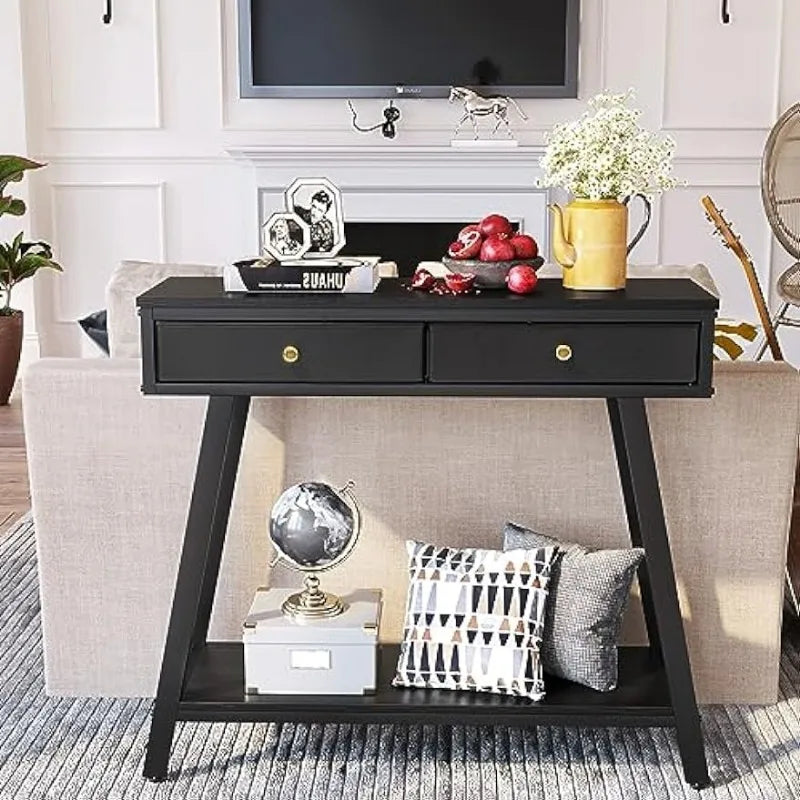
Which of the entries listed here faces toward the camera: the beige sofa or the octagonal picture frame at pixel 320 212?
the octagonal picture frame

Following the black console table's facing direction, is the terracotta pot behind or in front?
behind

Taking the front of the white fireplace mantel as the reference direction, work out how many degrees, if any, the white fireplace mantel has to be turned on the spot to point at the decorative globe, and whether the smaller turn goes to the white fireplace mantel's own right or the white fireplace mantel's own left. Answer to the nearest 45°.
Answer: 0° — it already faces it

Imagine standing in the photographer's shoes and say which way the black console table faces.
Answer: facing the viewer

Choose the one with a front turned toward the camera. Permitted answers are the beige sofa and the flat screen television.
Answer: the flat screen television

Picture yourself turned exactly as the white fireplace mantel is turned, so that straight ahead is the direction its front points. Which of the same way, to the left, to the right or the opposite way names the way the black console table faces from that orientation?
the same way

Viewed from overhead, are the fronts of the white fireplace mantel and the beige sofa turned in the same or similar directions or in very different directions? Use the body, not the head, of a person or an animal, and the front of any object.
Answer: very different directions

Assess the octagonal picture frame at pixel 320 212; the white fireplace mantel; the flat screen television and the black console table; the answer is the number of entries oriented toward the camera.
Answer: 4

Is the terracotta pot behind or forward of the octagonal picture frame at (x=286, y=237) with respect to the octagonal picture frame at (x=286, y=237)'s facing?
behind

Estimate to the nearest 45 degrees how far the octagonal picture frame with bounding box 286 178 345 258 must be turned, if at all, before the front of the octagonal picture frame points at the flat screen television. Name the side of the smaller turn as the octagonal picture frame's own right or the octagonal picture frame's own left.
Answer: approximately 180°

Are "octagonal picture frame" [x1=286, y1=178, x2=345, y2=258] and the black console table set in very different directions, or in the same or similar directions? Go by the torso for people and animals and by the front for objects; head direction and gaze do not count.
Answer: same or similar directions

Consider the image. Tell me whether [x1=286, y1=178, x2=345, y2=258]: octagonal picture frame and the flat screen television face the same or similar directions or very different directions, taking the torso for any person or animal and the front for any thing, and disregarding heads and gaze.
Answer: same or similar directions

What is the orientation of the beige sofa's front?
away from the camera

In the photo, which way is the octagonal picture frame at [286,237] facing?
toward the camera

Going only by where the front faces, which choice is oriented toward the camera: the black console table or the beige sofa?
the black console table
